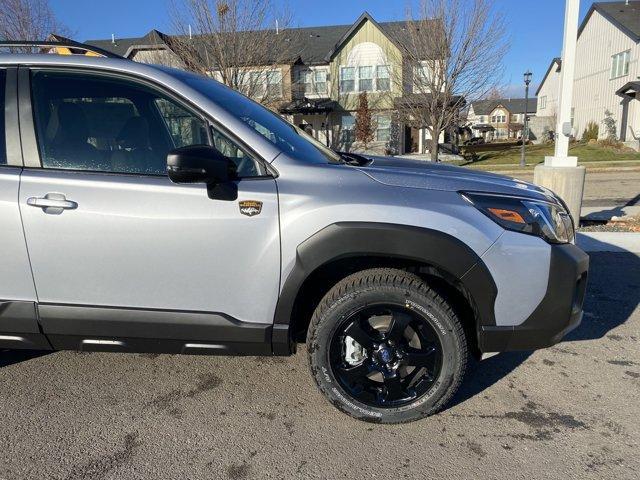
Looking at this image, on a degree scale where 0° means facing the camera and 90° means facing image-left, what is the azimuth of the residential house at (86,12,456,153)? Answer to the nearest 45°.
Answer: approximately 0°

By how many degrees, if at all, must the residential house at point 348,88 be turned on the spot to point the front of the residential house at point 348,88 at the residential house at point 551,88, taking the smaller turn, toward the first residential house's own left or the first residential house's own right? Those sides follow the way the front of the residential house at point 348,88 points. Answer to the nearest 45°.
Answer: approximately 135° to the first residential house's own left

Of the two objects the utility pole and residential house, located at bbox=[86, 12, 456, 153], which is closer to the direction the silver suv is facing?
the utility pole

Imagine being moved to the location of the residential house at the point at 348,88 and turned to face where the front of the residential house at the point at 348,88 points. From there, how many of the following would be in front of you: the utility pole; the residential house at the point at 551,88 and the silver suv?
2

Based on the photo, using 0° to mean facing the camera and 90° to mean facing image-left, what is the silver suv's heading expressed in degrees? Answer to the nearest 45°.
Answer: approximately 270°

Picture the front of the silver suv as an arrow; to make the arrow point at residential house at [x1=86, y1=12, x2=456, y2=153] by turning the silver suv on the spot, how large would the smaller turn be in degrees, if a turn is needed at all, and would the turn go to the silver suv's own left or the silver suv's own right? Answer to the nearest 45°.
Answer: approximately 90° to the silver suv's own left

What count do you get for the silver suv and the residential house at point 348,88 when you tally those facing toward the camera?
1

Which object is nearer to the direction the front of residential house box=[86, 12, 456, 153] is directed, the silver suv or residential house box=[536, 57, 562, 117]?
the silver suv

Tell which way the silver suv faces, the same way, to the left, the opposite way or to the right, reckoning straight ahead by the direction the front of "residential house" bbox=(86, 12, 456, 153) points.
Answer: to the left
